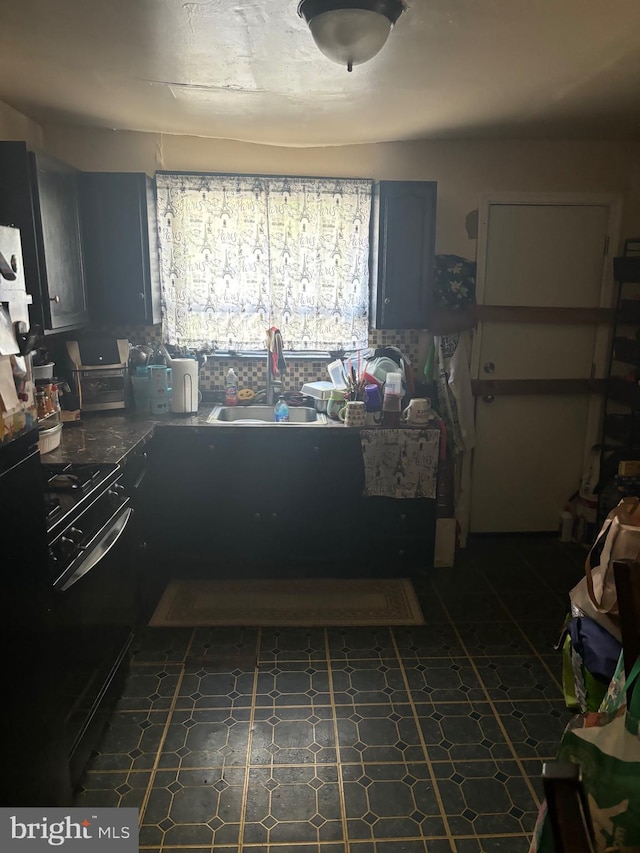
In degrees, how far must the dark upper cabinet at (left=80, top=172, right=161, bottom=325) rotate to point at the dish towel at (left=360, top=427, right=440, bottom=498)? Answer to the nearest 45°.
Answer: approximately 45° to its left

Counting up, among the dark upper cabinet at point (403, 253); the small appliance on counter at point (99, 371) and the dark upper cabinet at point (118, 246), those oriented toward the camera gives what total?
3

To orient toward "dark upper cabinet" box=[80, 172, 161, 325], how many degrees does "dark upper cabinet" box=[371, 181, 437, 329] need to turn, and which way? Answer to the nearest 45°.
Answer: approximately 90° to its right

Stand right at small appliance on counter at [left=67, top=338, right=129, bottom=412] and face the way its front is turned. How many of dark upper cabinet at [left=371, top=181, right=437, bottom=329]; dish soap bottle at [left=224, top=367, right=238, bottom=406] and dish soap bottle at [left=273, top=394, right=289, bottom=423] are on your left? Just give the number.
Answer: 3

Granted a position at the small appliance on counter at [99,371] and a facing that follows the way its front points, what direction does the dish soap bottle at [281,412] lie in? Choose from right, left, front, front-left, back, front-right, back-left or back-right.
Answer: left

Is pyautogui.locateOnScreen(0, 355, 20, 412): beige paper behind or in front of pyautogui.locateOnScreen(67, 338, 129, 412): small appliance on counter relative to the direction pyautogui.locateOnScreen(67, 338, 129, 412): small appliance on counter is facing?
in front

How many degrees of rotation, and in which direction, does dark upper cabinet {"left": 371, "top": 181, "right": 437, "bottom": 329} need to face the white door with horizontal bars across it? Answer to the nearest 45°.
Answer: approximately 135° to its left
